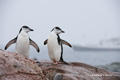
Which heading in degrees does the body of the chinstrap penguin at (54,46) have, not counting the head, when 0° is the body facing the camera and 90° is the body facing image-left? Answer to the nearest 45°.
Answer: approximately 45°

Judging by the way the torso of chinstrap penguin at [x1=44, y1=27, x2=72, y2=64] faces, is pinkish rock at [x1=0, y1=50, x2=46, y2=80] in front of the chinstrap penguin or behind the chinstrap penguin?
in front
